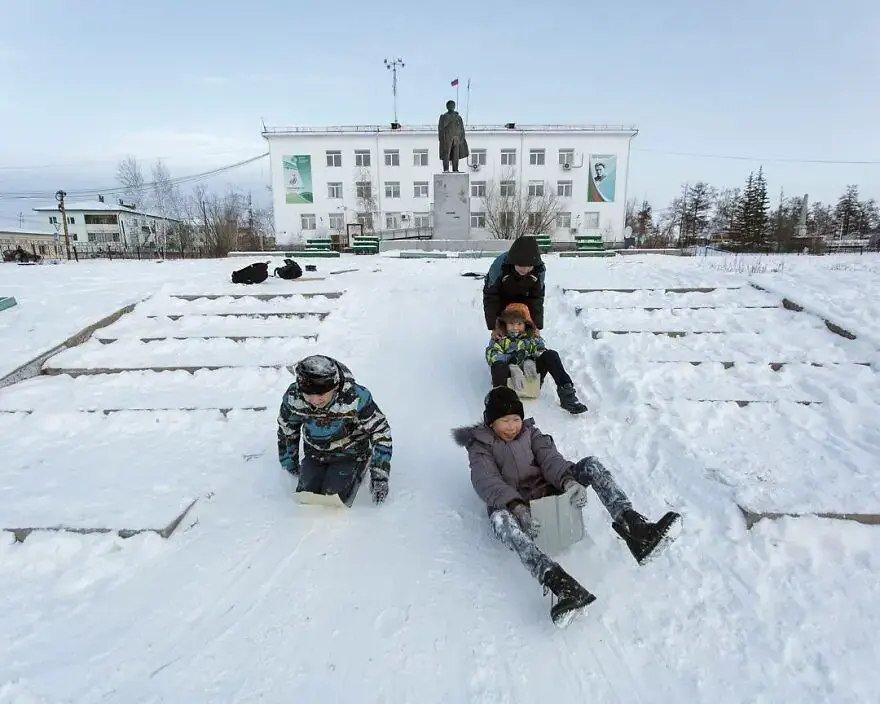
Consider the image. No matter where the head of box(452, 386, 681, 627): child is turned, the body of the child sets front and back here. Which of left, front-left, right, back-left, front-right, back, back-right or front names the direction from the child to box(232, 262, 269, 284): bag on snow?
back

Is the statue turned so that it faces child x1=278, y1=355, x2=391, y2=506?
yes

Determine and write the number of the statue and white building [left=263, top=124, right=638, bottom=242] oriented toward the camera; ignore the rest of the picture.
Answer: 2

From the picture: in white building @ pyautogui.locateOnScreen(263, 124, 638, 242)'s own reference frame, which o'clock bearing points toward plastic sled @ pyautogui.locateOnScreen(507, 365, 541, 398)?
The plastic sled is roughly at 12 o'clock from the white building.

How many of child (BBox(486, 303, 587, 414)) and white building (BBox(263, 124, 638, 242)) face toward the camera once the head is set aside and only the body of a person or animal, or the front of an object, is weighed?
2

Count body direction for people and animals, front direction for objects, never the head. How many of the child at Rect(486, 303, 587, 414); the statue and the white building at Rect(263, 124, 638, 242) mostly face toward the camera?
3

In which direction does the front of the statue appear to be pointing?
toward the camera

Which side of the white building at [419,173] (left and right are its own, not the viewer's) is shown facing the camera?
front

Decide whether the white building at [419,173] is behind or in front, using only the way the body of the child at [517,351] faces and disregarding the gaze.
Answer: behind

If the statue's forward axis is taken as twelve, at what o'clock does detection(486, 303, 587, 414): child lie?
The child is roughly at 12 o'clock from the statue.

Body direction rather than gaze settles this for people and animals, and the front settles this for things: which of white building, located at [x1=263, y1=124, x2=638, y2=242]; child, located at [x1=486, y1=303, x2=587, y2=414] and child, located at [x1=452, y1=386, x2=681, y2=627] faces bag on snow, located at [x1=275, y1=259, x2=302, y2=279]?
the white building

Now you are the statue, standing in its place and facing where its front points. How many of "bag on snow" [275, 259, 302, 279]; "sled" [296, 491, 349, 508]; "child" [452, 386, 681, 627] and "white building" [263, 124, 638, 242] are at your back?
1

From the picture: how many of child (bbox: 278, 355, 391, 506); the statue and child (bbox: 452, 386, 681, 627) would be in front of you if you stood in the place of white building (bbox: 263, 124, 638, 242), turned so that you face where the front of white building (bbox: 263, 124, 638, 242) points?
3

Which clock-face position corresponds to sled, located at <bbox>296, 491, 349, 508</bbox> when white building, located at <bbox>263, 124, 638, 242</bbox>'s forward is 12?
The sled is roughly at 12 o'clock from the white building.
